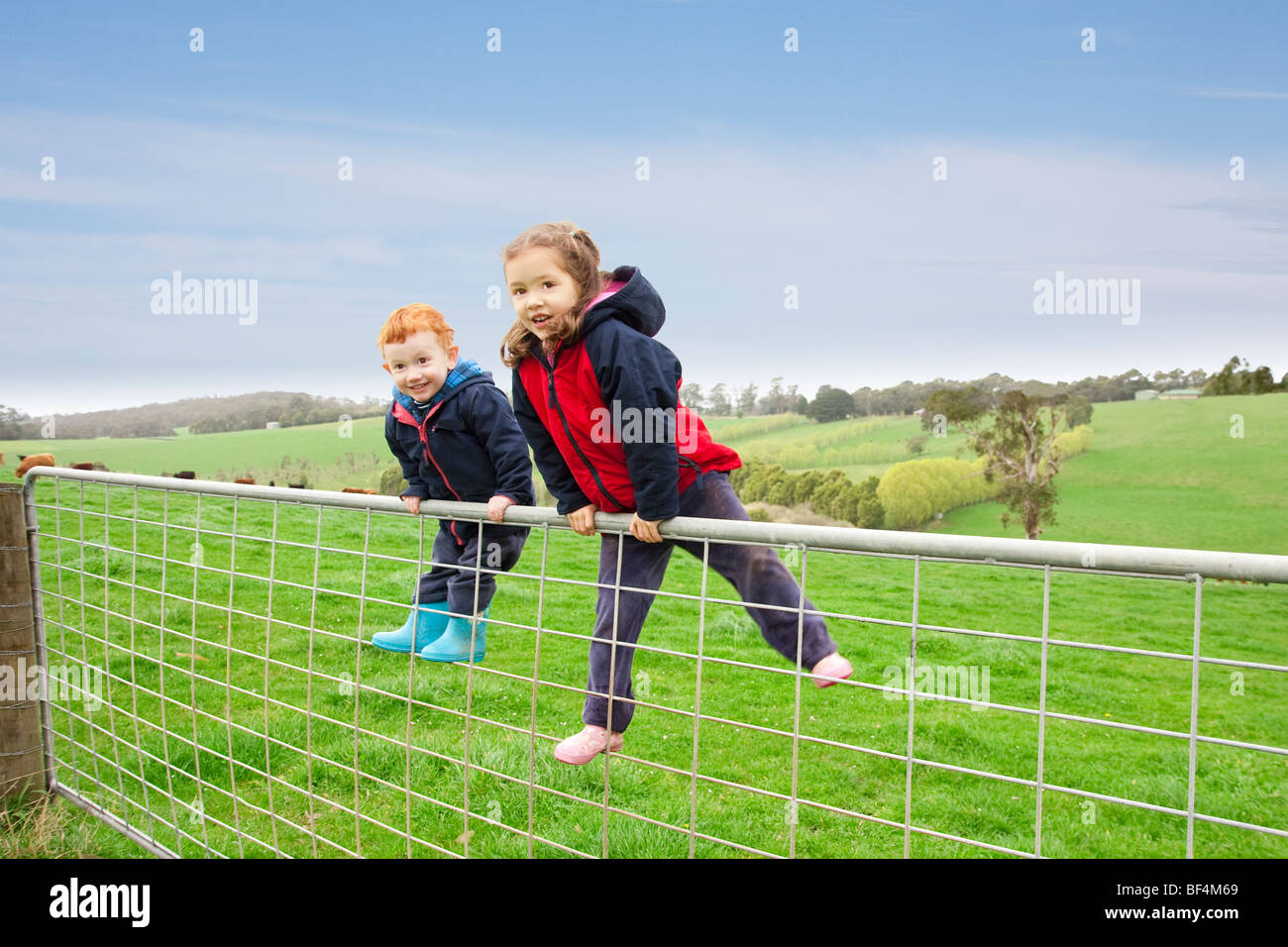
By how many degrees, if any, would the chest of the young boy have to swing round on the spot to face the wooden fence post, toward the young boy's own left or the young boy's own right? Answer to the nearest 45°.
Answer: approximately 90° to the young boy's own right

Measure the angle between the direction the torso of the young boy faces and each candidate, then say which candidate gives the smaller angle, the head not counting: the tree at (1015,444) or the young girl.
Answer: the young girl

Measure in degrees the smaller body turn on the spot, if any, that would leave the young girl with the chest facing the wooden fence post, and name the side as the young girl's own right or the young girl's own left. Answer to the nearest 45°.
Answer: approximately 90° to the young girl's own right

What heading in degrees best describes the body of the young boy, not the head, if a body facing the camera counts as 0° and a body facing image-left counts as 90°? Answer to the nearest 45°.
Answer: approximately 45°

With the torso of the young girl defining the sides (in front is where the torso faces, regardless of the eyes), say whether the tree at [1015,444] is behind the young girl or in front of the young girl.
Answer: behind

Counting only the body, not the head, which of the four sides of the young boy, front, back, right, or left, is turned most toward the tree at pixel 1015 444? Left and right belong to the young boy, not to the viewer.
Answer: back

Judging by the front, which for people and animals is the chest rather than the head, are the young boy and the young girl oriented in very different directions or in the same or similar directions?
same or similar directions

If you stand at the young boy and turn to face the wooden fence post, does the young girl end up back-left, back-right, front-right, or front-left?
back-left

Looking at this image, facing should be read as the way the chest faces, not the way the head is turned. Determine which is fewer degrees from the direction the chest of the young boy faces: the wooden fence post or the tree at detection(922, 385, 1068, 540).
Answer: the wooden fence post

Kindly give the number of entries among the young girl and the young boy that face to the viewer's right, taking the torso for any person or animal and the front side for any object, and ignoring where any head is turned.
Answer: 0
